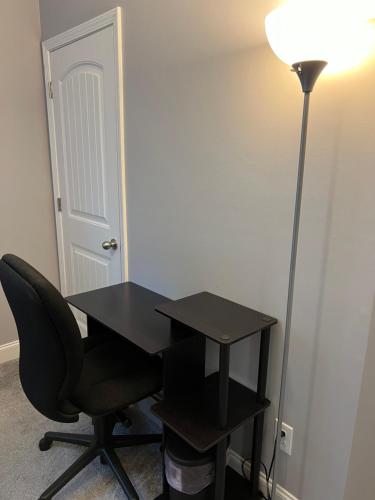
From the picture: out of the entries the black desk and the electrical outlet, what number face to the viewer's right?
0

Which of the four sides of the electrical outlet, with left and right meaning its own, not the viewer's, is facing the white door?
right

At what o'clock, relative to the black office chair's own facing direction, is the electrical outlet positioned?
The electrical outlet is roughly at 2 o'clock from the black office chair.

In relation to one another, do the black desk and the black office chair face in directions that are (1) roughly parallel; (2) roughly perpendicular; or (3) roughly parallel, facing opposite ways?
roughly parallel, facing opposite ways

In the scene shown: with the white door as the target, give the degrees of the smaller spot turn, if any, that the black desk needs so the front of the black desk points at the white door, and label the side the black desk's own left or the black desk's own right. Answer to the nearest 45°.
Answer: approximately 90° to the black desk's own right

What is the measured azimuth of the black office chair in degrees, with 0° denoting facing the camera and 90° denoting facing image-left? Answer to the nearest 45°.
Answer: approximately 225°

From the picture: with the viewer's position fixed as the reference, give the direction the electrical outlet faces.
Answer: facing the viewer and to the left of the viewer

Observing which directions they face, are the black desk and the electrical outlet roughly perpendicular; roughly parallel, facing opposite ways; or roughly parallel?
roughly parallel
